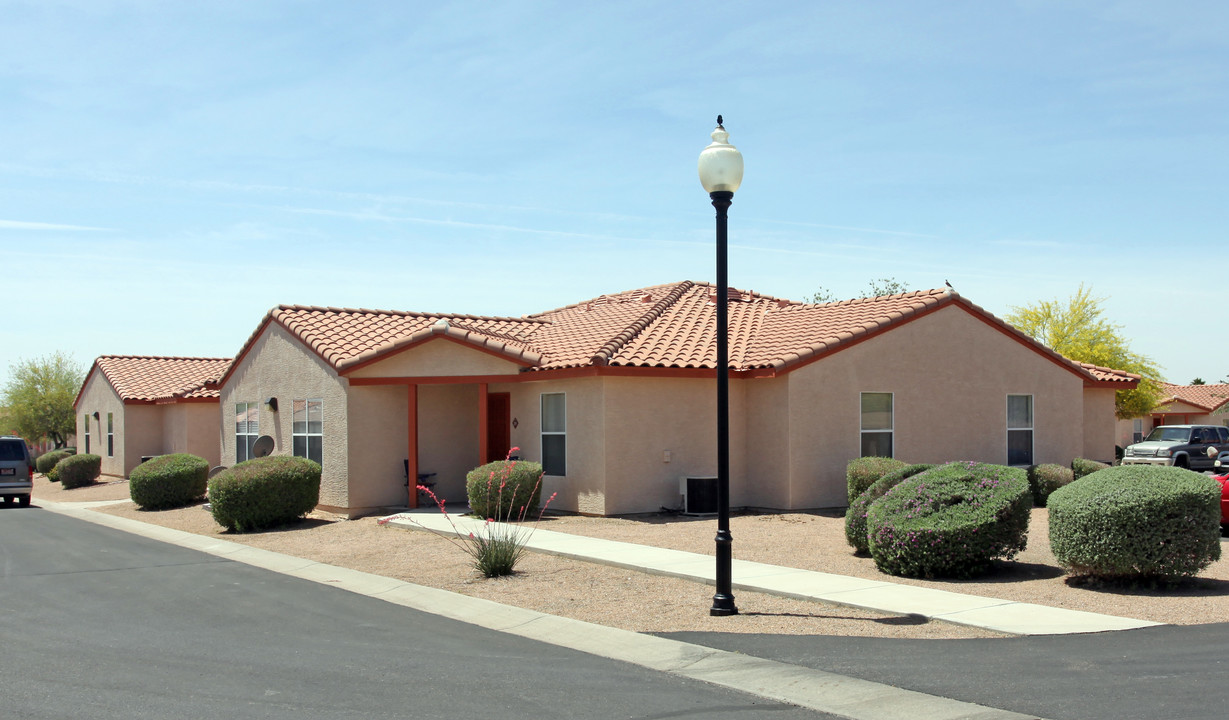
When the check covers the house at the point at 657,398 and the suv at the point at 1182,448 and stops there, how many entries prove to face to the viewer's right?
0

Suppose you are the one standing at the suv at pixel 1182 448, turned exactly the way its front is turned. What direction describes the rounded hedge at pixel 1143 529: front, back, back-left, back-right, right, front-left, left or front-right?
front-left

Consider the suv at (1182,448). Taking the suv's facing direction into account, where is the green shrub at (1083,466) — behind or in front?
in front

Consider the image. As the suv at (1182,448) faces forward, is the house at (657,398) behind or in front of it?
in front

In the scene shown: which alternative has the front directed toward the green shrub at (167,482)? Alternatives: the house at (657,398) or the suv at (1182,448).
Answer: the suv

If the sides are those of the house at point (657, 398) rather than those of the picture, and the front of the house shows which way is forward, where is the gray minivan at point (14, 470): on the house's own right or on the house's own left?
on the house's own right

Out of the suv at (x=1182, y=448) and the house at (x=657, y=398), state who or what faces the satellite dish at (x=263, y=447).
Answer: the suv

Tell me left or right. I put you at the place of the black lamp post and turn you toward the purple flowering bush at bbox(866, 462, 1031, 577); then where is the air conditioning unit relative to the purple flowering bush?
left

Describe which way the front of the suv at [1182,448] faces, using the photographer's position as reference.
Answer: facing the viewer and to the left of the viewer

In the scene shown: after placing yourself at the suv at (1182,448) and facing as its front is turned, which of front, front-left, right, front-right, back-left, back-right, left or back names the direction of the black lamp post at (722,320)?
front-left

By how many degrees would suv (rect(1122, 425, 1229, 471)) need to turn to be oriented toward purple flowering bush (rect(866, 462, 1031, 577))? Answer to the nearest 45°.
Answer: approximately 45° to its left

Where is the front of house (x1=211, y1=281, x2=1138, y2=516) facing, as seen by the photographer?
facing the viewer
